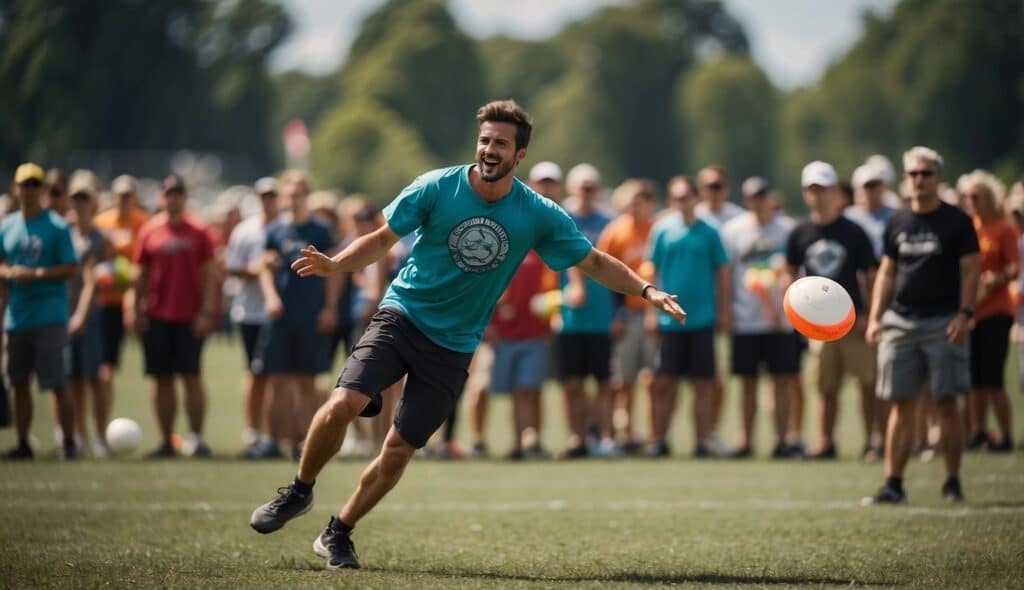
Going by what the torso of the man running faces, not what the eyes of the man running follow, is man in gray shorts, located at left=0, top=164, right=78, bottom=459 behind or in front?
behind

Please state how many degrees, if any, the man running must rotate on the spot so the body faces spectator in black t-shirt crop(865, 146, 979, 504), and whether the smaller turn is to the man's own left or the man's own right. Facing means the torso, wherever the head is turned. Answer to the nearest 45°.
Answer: approximately 135° to the man's own left

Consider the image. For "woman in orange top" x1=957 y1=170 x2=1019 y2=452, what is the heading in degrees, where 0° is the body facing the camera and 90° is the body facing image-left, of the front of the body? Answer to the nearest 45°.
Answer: approximately 45°

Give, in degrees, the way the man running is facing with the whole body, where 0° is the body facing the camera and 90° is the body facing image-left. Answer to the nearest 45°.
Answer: approximately 0°

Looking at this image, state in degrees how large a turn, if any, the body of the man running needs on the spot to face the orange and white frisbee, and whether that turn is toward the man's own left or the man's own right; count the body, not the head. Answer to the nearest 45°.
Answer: approximately 90° to the man's own left
